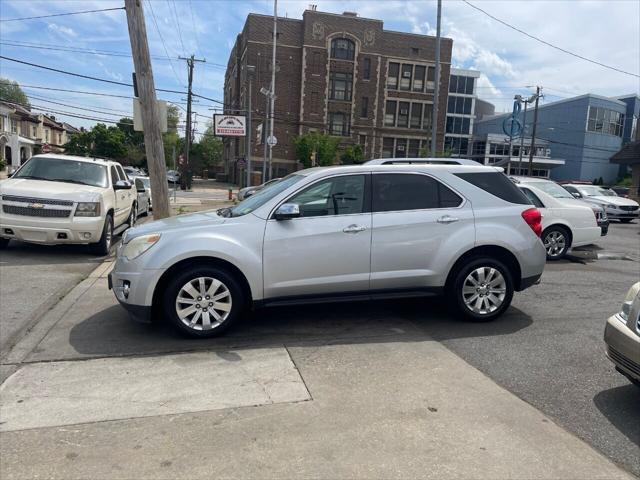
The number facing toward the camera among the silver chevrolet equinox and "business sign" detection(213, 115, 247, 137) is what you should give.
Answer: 1

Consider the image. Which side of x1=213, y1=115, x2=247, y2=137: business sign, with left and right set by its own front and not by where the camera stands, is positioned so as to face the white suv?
front

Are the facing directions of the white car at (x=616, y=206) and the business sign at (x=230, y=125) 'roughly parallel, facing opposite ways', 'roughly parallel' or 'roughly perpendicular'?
roughly parallel

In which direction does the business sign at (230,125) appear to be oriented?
toward the camera

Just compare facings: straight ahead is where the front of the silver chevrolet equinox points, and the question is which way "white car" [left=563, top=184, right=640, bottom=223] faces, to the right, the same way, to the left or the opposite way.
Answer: to the left

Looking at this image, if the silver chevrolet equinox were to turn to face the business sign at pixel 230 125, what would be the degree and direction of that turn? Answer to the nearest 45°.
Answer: approximately 90° to its right

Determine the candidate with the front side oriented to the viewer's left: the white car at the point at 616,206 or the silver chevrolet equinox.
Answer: the silver chevrolet equinox

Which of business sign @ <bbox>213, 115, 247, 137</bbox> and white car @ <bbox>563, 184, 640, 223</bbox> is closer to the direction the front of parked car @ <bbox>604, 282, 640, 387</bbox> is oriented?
the business sign

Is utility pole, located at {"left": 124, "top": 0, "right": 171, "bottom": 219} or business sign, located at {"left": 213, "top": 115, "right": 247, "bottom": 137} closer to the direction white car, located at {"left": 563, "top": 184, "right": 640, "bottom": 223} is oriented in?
the utility pole

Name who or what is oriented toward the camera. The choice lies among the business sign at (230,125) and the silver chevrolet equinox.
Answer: the business sign

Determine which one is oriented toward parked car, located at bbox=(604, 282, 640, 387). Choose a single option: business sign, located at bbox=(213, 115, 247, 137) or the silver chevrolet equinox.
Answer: the business sign

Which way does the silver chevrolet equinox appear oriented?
to the viewer's left

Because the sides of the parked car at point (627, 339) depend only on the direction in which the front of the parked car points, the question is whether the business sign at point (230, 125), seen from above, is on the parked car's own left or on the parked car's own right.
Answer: on the parked car's own right

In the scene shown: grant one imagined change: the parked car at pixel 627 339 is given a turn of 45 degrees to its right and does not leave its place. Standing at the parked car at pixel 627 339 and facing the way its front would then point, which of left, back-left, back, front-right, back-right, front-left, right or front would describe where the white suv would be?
front

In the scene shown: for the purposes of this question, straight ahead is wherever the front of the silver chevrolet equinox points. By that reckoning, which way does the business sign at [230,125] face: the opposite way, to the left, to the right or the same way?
to the left

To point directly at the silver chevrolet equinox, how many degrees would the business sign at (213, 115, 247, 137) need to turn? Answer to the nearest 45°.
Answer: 0° — it already faces it

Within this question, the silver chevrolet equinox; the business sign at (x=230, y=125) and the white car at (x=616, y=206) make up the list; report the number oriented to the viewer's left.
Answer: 1

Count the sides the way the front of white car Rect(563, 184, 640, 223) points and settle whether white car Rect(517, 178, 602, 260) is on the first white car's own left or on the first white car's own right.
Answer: on the first white car's own right
